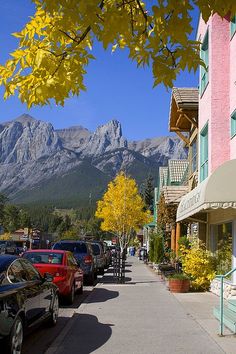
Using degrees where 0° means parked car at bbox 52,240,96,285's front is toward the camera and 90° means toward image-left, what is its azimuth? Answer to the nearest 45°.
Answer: approximately 180°

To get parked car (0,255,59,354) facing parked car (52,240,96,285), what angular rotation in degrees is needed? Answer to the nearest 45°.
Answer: approximately 45° to its left

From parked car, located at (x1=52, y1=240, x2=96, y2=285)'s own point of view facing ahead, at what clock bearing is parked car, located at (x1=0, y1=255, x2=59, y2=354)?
parked car, located at (x1=0, y1=255, x2=59, y2=354) is roughly at 6 o'clock from parked car, located at (x1=52, y1=240, x2=96, y2=285).

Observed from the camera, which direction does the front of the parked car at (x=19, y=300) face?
facing away from the viewer and to the right of the viewer

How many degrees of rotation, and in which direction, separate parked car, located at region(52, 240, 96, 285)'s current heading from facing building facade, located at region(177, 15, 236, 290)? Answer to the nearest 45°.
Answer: approximately 135° to its right

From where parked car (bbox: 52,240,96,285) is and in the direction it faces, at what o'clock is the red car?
The red car is roughly at 6 o'clock from the parked car.

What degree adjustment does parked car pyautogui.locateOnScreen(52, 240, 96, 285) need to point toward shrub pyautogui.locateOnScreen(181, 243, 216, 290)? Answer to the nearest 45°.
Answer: approximately 135° to its right

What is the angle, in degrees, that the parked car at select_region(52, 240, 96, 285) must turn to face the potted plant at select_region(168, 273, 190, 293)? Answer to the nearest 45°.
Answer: approximately 135° to its right
